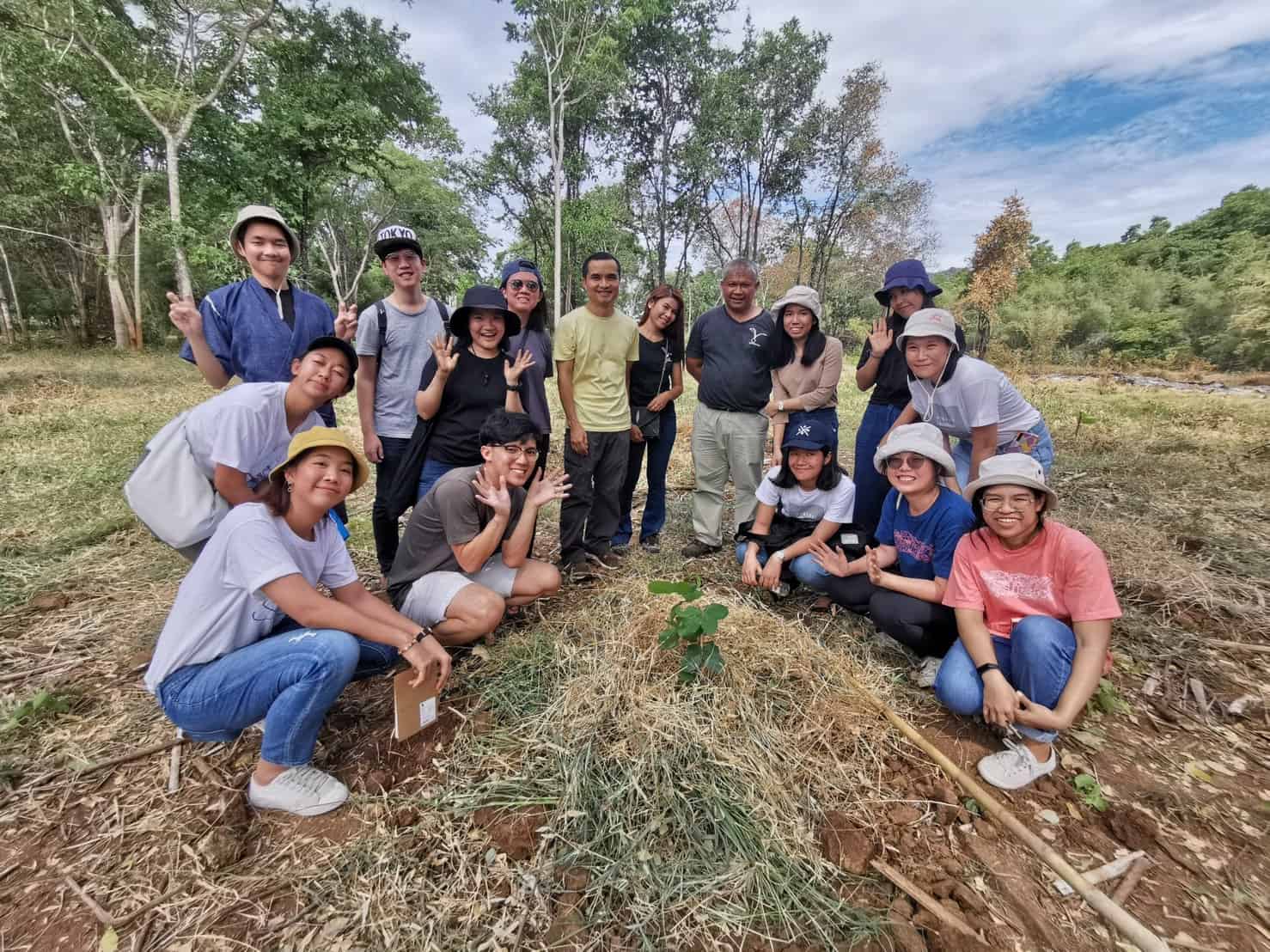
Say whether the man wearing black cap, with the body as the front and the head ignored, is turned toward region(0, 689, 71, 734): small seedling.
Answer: no

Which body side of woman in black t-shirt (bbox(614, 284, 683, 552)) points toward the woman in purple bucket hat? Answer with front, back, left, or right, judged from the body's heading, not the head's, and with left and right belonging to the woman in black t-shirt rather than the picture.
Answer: left

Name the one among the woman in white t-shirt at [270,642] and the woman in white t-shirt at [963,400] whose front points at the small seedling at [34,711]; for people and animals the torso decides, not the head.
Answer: the woman in white t-shirt at [963,400]

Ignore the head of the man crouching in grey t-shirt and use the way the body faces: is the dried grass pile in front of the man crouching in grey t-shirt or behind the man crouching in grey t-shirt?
in front

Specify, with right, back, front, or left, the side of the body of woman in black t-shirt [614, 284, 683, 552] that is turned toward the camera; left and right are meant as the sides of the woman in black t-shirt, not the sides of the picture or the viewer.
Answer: front

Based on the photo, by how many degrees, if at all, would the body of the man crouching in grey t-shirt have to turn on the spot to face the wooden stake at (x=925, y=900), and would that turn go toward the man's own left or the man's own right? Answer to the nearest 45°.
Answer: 0° — they already face it

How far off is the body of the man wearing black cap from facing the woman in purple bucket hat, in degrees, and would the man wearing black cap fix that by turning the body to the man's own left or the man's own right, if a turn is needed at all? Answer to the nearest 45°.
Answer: approximately 90° to the man's own left

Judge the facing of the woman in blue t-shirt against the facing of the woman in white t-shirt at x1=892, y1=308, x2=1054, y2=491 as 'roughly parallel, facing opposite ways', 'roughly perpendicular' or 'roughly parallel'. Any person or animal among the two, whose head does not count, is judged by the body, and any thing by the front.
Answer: roughly parallel

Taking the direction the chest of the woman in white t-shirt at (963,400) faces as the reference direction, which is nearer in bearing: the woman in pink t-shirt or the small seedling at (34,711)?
the small seedling

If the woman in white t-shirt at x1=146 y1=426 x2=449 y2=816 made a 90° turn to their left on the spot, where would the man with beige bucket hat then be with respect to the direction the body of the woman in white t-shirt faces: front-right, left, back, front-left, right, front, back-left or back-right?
front-left

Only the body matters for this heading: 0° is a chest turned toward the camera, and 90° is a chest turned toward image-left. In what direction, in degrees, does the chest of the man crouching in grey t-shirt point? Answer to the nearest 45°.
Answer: approximately 315°

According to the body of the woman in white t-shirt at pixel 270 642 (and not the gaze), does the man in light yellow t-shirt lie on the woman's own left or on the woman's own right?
on the woman's own left

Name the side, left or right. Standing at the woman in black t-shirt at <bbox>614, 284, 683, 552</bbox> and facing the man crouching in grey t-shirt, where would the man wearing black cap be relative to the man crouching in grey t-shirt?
right

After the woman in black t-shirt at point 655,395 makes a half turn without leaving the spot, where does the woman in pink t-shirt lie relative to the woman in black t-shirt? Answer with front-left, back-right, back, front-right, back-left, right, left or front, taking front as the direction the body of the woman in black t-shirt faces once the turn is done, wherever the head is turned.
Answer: back-right

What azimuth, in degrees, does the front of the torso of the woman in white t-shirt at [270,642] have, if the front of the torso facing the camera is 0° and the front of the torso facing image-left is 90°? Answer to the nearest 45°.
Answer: approximately 315°

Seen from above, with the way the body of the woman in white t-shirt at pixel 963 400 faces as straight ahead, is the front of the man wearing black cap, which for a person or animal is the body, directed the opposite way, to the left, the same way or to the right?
to the left
